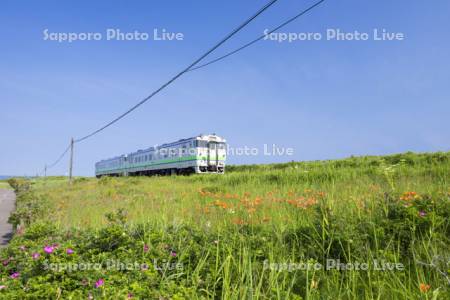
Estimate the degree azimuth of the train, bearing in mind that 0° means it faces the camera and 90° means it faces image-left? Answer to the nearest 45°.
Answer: approximately 315°
